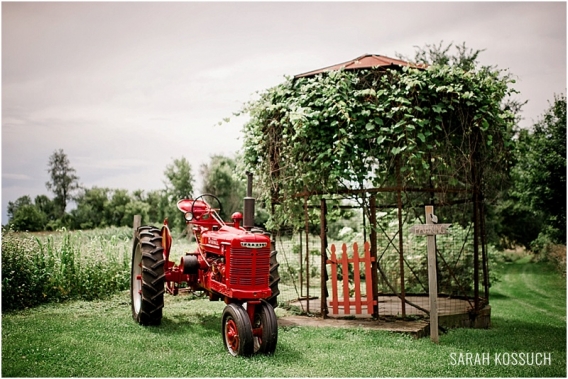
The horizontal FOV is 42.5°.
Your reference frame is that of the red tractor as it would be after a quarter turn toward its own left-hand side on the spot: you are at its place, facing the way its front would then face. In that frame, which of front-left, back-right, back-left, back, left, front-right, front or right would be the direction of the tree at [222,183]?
front-left

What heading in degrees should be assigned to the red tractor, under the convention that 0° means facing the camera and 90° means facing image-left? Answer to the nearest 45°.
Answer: approximately 315°

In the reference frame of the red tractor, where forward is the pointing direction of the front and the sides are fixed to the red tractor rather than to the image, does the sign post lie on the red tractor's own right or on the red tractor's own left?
on the red tractor's own left

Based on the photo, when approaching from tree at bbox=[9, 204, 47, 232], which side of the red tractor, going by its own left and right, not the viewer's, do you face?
back

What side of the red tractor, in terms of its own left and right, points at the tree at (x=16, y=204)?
back

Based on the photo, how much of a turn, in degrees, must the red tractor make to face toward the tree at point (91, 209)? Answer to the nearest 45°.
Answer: approximately 135° to its left

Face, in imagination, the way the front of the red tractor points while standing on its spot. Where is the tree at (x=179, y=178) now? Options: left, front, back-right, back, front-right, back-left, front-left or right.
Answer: back-left
